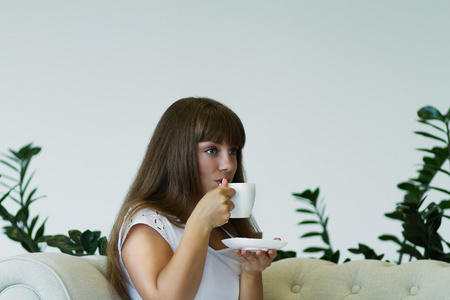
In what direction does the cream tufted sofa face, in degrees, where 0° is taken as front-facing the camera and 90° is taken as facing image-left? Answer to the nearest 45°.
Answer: approximately 0°
